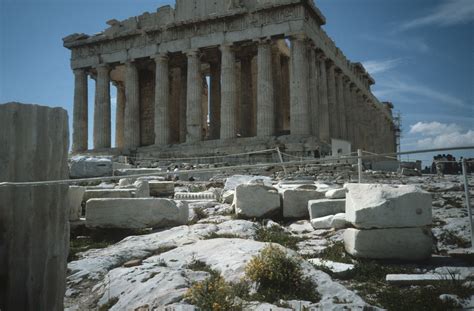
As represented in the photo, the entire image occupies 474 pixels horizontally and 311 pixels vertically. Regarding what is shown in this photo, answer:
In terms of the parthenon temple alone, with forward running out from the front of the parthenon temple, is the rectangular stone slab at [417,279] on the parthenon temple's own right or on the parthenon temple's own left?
on the parthenon temple's own left

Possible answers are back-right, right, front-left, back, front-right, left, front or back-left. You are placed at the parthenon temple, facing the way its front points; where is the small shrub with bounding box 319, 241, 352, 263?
front-left

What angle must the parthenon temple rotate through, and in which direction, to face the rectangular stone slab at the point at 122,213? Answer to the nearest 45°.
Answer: approximately 45° to its left

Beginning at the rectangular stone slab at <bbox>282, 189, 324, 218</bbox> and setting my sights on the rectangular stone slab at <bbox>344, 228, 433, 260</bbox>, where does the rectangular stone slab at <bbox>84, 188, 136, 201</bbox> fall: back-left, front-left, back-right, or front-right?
back-right

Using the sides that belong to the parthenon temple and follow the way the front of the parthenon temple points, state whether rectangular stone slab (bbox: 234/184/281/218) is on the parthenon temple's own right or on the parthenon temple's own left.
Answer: on the parthenon temple's own left

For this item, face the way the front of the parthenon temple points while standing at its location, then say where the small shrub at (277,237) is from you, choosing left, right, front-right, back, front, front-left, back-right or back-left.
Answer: front-left

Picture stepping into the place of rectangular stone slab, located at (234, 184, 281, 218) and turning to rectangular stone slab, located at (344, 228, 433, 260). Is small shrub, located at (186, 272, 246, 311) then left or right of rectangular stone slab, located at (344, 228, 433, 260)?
right

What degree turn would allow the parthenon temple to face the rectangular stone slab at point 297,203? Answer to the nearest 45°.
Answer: approximately 45° to its left

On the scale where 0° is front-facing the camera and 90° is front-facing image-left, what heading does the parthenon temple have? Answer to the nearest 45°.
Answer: approximately 45°
